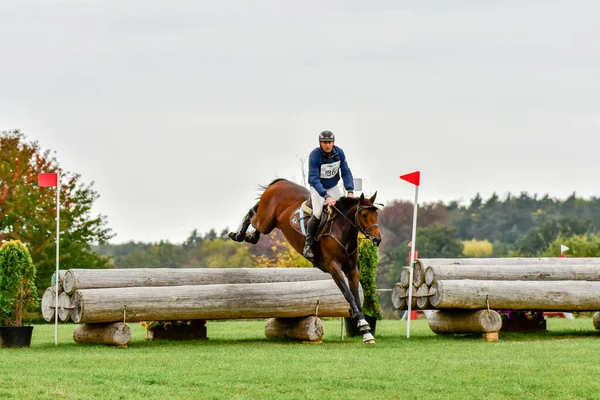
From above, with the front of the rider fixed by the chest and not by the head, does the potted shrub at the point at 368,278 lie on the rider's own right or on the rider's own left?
on the rider's own left

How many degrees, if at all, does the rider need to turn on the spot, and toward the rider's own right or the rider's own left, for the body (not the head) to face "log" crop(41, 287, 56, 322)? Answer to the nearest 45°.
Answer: approximately 135° to the rider's own right

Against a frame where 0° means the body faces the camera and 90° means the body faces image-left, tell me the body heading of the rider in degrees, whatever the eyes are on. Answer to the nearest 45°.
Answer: approximately 315°

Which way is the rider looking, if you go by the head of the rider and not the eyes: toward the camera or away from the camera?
toward the camera

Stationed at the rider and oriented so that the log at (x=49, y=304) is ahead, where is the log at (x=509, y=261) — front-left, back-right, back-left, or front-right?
back-right

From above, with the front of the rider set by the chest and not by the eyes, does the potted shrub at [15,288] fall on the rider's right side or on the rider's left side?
on the rider's right side

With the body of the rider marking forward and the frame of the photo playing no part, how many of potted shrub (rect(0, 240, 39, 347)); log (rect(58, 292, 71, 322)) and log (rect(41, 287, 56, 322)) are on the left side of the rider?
0

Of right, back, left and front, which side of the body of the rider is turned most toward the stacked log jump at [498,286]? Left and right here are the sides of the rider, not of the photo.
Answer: left

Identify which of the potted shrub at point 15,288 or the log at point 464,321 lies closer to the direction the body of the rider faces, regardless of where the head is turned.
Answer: the log

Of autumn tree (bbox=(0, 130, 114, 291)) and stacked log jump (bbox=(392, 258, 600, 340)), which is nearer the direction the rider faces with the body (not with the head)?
the stacked log jump

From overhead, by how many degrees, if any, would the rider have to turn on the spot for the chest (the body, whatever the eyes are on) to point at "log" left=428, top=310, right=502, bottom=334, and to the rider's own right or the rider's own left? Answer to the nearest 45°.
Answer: approximately 90° to the rider's own left

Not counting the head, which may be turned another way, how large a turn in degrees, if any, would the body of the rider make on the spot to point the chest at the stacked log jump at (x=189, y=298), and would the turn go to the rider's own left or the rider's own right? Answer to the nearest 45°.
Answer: approximately 135° to the rider's own right

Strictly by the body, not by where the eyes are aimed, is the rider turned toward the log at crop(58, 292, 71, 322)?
no

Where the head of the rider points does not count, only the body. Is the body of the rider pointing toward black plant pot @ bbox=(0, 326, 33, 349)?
no
